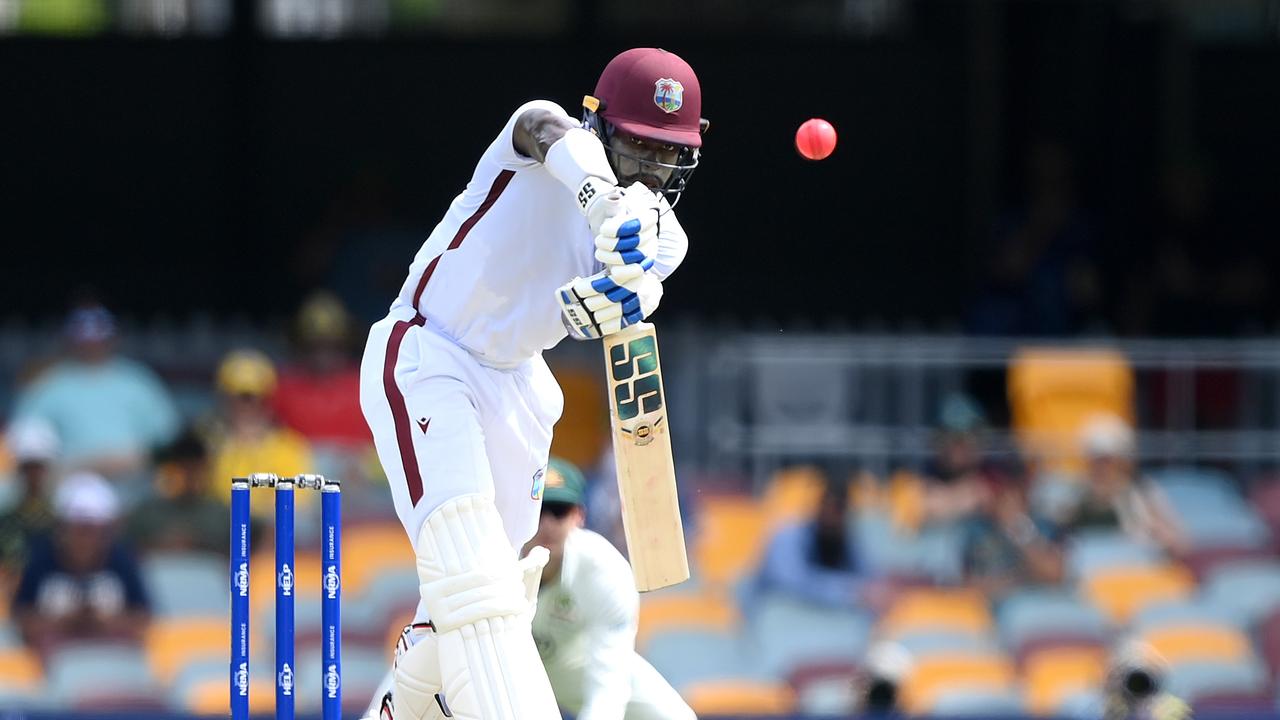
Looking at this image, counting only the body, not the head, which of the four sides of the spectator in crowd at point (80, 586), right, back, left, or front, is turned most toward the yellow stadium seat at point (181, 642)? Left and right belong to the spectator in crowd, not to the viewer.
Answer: left

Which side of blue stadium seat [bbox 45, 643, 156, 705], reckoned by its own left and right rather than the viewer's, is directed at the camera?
front

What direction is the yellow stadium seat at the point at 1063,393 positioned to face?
toward the camera

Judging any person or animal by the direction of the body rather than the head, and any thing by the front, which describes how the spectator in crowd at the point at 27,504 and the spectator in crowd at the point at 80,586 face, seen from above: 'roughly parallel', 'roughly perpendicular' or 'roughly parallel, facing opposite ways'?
roughly parallel

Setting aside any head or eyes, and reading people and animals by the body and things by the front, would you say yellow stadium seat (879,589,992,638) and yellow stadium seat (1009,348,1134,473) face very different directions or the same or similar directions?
same or similar directions

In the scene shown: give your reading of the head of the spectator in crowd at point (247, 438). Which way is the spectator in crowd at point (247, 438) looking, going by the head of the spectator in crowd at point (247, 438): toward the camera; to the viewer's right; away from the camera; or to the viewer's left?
toward the camera

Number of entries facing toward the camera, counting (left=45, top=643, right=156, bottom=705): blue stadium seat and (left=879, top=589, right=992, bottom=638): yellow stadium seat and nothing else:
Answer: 2

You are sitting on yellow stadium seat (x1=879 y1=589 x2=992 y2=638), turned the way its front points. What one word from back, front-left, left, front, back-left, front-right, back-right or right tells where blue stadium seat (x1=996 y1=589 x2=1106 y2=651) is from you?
left

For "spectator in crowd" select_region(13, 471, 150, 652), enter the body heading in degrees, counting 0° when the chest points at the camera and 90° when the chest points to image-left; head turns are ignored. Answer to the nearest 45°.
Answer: approximately 0°

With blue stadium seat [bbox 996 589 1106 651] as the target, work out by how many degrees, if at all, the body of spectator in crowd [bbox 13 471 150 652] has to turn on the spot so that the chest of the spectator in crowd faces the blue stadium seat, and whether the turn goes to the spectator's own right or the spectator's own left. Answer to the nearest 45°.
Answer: approximately 90° to the spectator's own left

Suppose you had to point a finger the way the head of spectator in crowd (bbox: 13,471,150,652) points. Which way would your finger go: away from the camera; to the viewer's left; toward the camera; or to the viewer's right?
toward the camera
